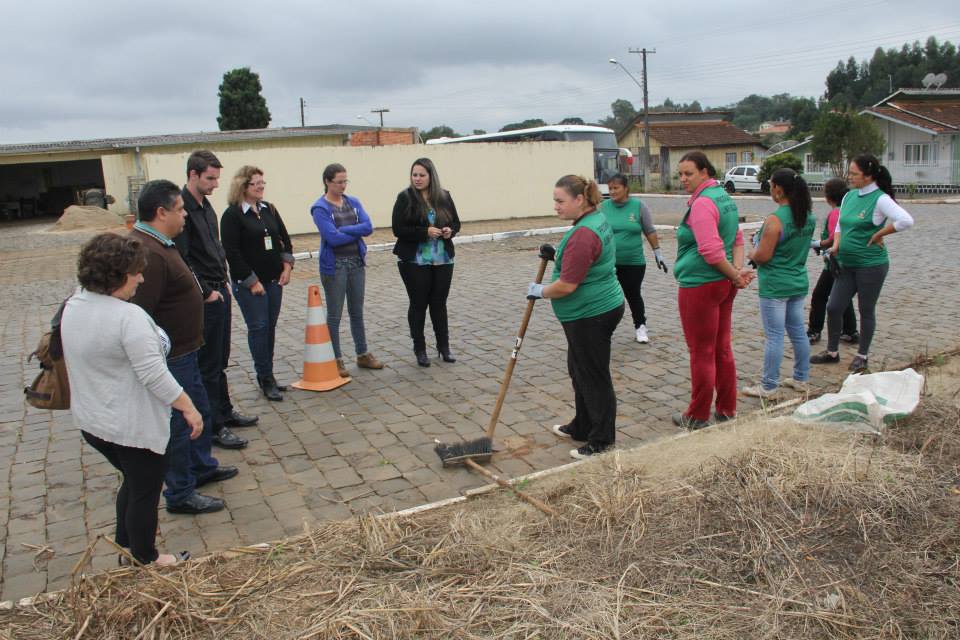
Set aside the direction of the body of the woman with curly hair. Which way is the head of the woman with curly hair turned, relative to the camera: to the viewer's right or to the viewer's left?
to the viewer's right

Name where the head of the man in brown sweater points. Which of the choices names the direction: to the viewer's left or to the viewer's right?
to the viewer's right

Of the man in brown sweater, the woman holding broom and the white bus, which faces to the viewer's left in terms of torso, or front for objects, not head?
the woman holding broom

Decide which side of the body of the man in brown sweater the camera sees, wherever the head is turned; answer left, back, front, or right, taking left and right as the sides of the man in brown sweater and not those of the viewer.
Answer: right

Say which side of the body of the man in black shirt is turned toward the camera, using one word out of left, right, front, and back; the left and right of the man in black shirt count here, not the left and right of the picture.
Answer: right

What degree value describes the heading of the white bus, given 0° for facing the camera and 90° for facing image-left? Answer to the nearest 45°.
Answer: approximately 315°

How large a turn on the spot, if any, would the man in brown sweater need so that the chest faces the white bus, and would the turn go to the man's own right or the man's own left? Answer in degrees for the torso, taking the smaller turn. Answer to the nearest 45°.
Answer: approximately 45° to the man's own left

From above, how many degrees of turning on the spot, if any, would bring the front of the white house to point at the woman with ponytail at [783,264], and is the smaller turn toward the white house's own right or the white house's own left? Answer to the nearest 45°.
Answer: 0° — it already faces them

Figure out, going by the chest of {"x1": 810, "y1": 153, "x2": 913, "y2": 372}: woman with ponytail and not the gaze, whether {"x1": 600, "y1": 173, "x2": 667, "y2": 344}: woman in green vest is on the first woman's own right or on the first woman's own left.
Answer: on the first woman's own right

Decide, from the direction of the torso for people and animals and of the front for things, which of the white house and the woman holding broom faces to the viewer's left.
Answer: the woman holding broom
